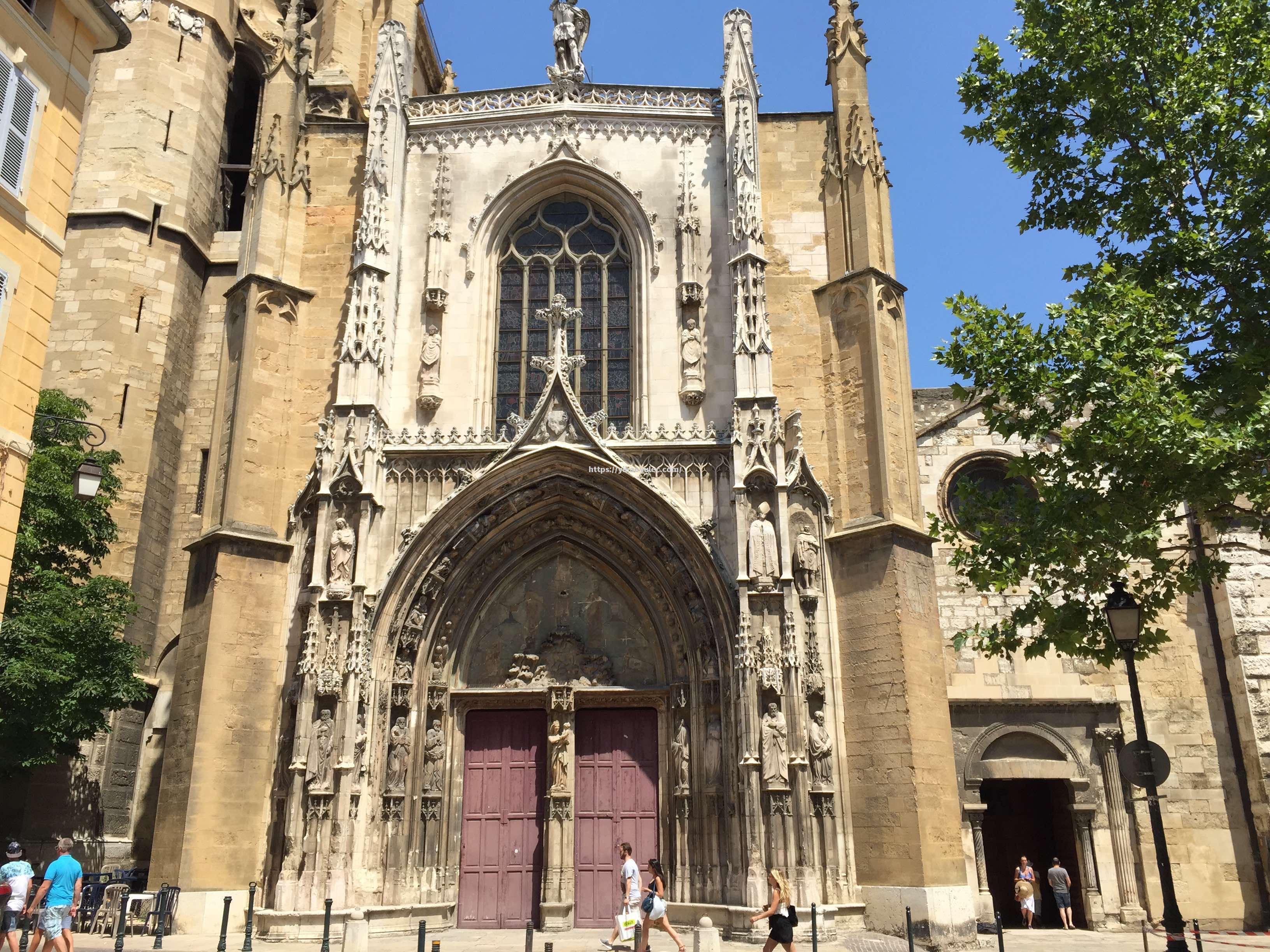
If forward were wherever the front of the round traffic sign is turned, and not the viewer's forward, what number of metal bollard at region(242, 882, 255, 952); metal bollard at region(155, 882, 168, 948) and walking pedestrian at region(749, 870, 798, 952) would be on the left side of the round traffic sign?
3

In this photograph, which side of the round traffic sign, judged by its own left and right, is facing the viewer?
back

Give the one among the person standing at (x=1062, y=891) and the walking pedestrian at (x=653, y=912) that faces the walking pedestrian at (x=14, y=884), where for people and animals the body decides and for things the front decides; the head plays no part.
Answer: the walking pedestrian at (x=653, y=912)

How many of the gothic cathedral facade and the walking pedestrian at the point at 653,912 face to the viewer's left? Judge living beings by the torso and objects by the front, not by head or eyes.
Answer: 1

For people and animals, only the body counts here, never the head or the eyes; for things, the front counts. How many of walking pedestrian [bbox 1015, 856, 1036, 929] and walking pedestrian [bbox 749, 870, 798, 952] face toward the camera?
1

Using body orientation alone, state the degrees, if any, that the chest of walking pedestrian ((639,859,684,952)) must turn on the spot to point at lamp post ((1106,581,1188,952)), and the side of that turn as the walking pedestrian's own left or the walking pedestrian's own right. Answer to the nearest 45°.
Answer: approximately 135° to the walking pedestrian's own left

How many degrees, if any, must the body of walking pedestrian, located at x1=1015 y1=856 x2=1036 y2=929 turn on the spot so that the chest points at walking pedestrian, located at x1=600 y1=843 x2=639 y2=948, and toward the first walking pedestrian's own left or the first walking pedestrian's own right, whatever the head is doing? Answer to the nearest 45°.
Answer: approximately 45° to the first walking pedestrian's own right
